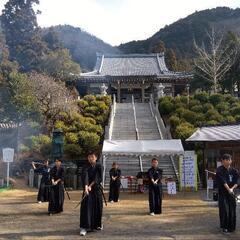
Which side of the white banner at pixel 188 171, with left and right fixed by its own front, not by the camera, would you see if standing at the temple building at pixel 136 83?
back

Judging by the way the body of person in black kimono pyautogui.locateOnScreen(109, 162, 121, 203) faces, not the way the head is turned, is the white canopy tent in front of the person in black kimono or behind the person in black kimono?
behind

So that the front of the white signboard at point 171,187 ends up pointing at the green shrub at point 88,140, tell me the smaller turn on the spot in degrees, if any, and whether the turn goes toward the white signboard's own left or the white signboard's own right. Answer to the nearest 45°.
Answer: approximately 135° to the white signboard's own right

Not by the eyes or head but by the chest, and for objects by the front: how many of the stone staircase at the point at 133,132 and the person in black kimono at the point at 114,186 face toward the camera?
2

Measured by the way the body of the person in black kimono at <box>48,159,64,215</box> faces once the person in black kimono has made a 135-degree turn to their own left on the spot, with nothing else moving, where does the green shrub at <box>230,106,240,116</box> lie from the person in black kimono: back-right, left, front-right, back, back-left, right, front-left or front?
front-left

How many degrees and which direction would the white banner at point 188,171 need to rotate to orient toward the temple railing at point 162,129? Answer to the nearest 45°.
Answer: approximately 180°
